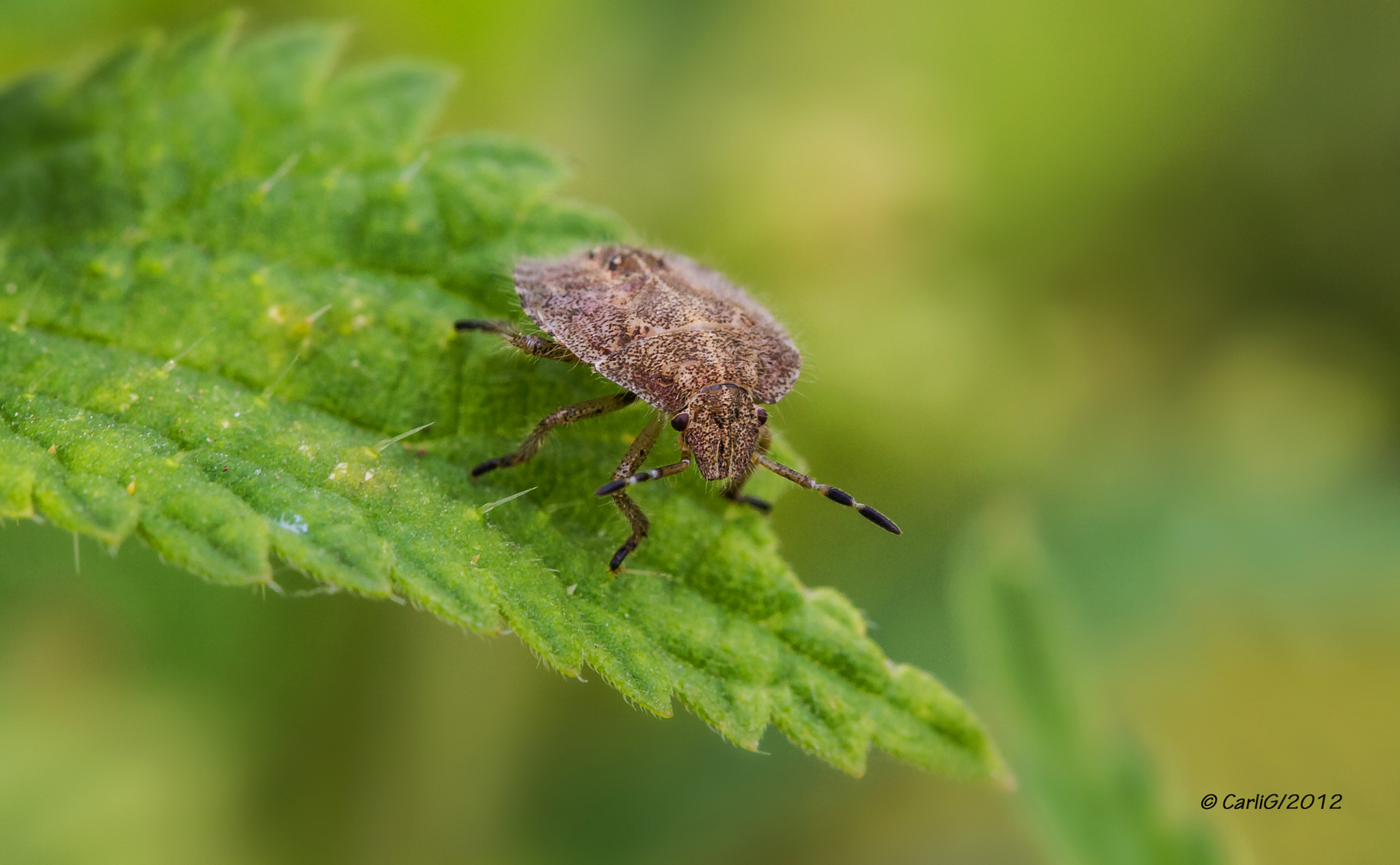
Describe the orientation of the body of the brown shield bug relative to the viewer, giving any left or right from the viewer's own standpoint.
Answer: facing the viewer and to the right of the viewer
